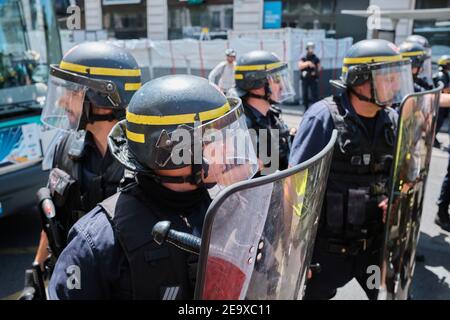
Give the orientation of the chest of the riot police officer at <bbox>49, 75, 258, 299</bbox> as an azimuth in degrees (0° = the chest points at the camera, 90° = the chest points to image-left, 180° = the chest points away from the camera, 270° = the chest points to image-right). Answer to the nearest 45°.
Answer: approximately 315°

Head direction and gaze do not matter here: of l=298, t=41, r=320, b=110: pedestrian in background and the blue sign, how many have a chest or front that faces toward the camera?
2

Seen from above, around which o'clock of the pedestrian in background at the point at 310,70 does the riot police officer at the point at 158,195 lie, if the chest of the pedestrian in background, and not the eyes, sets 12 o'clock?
The riot police officer is roughly at 12 o'clock from the pedestrian in background.

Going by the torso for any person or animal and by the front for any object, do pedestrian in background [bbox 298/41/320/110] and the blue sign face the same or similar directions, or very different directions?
same or similar directions

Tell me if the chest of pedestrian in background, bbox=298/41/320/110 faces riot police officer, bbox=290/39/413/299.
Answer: yes

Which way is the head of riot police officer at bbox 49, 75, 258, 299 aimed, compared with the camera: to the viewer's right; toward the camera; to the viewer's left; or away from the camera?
to the viewer's right

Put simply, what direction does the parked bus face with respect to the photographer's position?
facing the viewer and to the right of the viewer

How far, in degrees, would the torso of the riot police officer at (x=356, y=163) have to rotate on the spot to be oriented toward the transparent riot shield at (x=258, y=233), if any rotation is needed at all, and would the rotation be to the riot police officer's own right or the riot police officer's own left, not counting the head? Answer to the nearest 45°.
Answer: approximately 45° to the riot police officer's own right

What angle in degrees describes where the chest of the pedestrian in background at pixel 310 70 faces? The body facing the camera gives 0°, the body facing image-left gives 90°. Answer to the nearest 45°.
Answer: approximately 0°

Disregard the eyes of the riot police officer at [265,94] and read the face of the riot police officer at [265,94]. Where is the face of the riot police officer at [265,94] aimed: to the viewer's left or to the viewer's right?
to the viewer's right

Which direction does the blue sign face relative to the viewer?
toward the camera

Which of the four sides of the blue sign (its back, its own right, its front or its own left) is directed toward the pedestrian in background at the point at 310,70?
front
